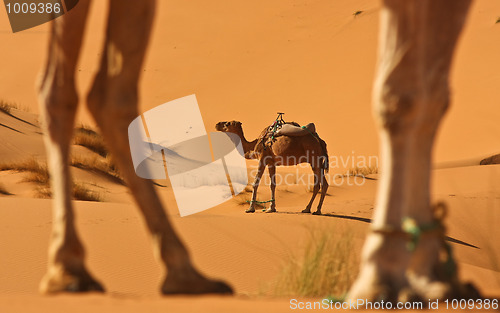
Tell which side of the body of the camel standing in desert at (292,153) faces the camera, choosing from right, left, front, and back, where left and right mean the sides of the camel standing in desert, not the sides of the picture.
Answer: left

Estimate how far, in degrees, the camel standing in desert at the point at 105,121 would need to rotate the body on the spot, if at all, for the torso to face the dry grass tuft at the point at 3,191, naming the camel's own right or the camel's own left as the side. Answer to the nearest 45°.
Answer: approximately 90° to the camel's own left

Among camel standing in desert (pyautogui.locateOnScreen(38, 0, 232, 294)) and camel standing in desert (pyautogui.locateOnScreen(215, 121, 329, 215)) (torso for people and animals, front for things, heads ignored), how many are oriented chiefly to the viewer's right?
1

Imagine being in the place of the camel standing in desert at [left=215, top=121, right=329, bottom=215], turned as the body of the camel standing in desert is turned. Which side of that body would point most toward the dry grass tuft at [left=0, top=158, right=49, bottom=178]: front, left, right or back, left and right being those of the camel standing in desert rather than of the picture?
front

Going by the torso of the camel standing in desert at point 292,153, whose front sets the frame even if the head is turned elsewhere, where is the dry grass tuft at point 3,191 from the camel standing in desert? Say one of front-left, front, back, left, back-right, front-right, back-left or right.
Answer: front

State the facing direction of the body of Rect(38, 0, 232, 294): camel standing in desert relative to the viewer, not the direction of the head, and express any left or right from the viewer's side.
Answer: facing to the right of the viewer

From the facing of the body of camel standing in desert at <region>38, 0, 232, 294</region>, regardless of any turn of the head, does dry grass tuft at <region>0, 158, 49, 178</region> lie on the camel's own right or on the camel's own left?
on the camel's own left

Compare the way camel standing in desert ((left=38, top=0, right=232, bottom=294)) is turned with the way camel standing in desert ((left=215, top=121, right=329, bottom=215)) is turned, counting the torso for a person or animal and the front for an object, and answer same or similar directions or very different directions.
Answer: very different directions

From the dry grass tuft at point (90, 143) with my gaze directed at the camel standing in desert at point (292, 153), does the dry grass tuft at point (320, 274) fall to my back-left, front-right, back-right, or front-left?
front-right

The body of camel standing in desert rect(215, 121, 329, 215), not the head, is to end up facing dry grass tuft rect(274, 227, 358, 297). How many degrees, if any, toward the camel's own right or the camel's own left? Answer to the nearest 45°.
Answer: approximately 90° to the camel's own left

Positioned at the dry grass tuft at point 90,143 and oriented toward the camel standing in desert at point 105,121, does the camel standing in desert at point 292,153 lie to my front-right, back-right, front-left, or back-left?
front-left
